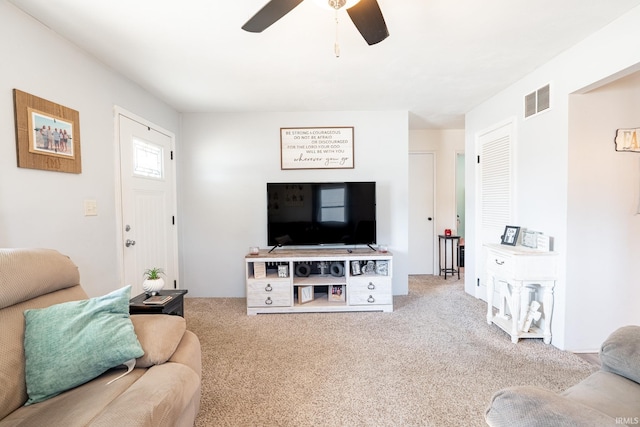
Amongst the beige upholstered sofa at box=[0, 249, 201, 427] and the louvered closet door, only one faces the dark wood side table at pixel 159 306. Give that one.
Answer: the louvered closet door

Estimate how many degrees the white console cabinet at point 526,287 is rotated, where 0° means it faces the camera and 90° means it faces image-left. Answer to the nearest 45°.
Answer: approximately 45°

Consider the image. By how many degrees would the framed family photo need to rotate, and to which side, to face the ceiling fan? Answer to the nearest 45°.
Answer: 0° — it already faces it

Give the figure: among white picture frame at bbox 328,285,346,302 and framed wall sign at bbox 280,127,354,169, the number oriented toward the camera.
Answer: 2

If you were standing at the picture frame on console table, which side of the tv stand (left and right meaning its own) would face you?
left

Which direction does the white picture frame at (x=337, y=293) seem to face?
toward the camera

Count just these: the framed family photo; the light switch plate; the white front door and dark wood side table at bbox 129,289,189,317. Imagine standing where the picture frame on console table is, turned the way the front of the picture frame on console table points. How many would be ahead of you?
4

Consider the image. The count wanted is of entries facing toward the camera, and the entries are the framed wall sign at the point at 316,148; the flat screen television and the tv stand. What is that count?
3

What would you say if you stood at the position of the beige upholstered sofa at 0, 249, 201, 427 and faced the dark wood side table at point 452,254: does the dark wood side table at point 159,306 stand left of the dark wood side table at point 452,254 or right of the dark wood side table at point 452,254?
left

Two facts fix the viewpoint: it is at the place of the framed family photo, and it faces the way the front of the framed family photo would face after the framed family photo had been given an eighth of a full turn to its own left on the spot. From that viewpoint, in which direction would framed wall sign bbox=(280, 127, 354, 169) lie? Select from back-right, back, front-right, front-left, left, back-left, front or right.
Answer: front

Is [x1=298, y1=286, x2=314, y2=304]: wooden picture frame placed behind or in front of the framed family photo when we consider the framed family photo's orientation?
in front

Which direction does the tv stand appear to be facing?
toward the camera

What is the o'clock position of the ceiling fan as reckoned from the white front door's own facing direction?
The ceiling fan is roughly at 1 o'clock from the white front door.

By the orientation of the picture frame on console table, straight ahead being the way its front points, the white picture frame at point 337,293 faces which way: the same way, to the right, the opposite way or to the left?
to the left

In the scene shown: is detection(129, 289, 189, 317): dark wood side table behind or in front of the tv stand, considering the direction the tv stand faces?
in front
